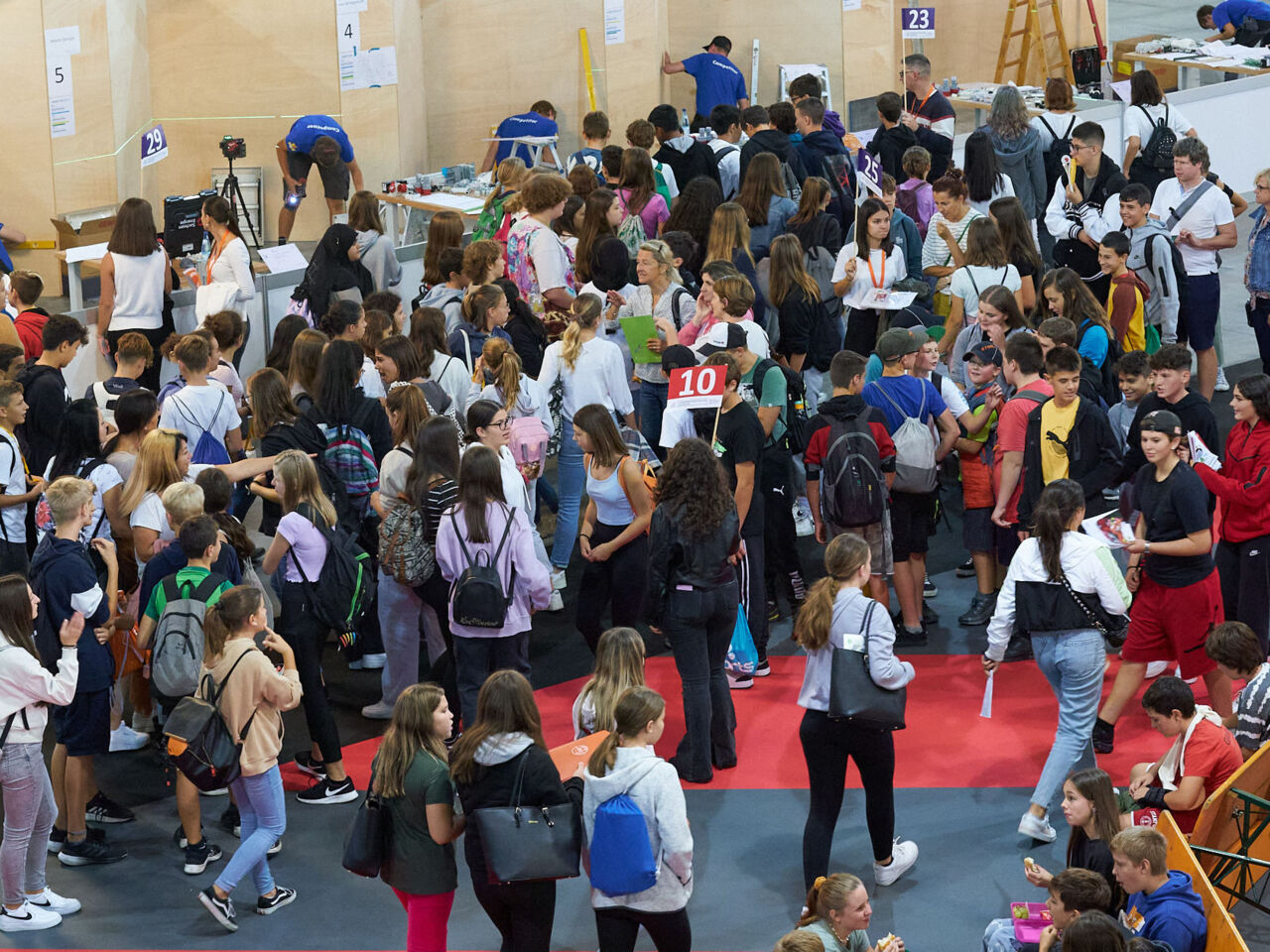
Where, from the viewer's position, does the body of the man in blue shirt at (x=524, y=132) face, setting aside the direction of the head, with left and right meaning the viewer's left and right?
facing away from the viewer and to the right of the viewer

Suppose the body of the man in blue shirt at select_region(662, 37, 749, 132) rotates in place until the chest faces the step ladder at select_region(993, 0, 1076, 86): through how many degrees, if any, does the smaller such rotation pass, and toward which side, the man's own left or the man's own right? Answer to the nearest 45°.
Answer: approximately 90° to the man's own right

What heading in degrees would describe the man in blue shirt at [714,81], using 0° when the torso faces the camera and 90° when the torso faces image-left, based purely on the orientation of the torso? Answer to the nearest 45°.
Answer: approximately 135°

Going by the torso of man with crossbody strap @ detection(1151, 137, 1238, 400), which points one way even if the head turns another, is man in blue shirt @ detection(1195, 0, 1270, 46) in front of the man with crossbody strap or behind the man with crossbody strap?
behind

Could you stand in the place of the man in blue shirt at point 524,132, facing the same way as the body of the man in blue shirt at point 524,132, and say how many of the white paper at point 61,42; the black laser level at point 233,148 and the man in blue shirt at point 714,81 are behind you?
2
